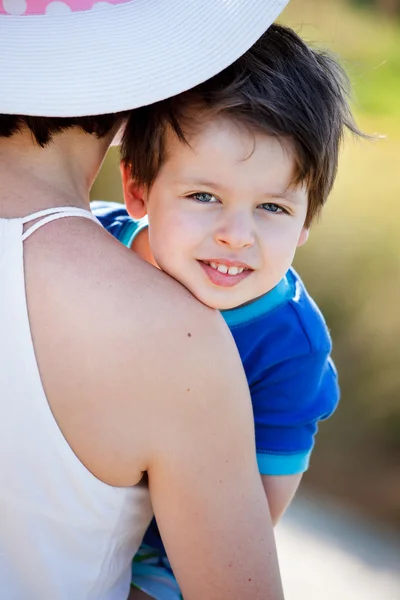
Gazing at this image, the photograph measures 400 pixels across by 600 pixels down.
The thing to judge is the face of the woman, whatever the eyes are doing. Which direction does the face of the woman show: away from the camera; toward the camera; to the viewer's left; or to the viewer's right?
away from the camera

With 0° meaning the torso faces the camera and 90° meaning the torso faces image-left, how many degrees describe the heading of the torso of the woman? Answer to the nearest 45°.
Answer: approximately 180°
